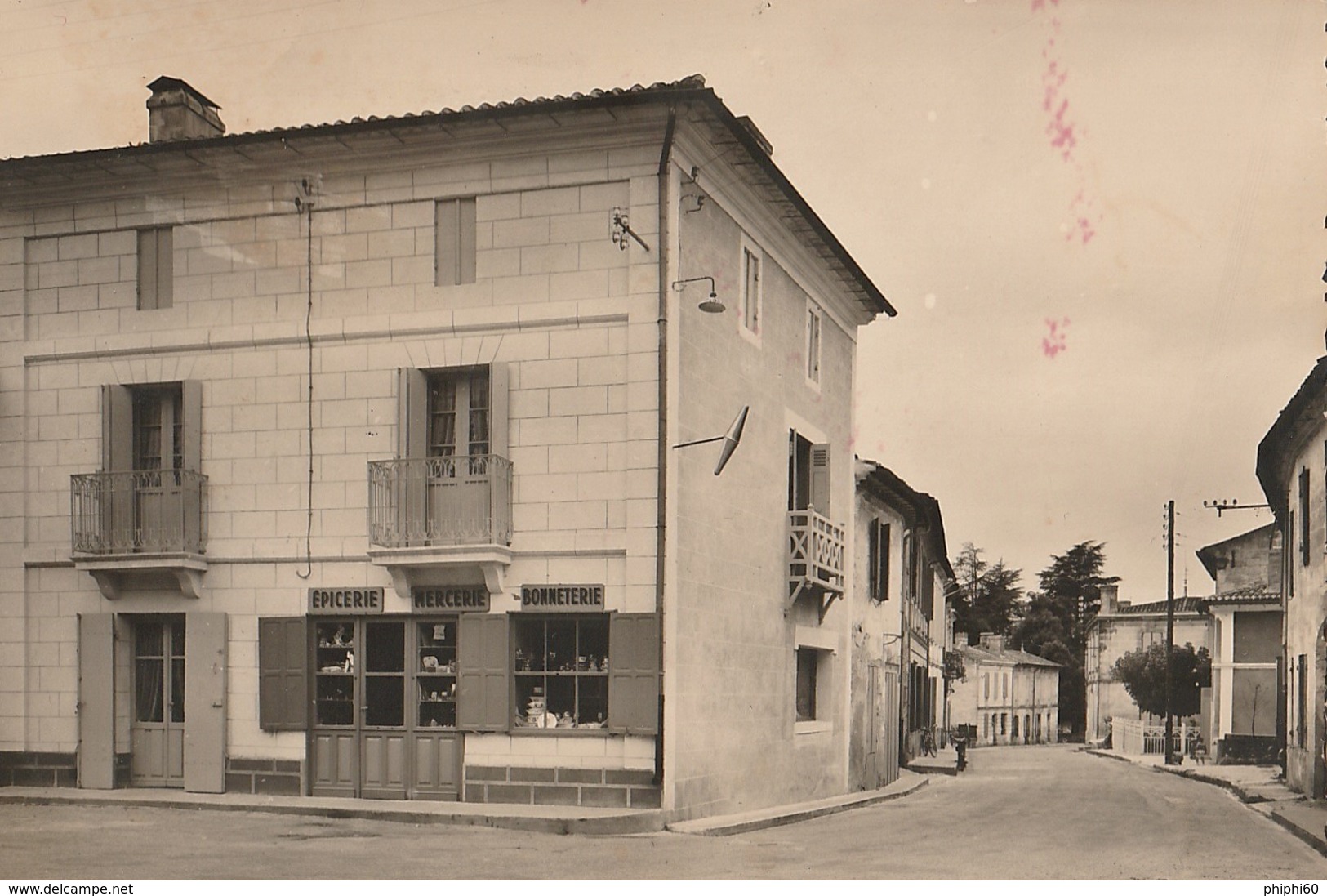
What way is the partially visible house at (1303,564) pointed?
to the viewer's left

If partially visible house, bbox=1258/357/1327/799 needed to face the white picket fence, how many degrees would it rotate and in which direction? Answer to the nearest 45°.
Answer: approximately 90° to its right

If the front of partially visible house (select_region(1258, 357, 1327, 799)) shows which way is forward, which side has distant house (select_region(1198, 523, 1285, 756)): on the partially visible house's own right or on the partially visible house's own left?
on the partially visible house's own right

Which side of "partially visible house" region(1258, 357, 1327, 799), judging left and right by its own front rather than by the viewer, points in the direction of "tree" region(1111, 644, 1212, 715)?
right

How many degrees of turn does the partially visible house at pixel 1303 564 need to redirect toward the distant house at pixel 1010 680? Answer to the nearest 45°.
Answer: approximately 90° to its right

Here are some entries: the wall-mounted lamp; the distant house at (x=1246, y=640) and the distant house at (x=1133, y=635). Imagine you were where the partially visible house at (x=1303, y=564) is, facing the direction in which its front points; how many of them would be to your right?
2

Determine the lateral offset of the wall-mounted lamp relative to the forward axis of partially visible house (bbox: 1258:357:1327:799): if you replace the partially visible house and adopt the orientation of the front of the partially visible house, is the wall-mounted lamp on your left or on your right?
on your left
